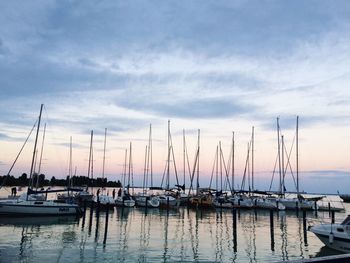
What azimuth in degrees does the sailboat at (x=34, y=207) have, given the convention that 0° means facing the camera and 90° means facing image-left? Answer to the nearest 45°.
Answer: approximately 90°

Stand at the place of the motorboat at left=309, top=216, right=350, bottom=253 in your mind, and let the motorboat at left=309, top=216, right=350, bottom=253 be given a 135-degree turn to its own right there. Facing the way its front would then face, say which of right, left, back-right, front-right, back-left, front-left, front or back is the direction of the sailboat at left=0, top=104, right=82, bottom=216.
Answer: back-left

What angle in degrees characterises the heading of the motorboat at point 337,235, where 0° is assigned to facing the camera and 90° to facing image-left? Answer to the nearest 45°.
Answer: approximately 90°
